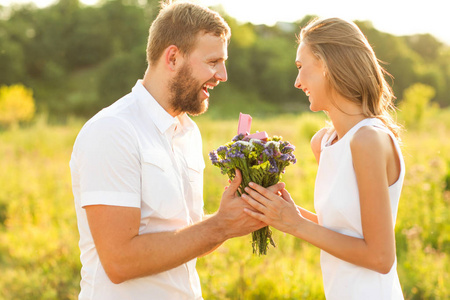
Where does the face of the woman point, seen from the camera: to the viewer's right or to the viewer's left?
to the viewer's left

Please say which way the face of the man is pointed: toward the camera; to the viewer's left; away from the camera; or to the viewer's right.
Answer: to the viewer's right

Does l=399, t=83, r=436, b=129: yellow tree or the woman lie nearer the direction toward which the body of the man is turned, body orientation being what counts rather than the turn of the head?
the woman

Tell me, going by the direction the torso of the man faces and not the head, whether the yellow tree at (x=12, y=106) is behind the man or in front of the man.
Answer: behind

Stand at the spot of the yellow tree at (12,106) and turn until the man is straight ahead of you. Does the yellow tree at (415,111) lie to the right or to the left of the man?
left

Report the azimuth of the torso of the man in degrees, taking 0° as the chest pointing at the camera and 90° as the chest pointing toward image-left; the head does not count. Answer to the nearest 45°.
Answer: approximately 315°

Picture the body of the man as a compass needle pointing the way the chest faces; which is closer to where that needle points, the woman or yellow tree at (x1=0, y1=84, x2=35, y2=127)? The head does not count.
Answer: the woman

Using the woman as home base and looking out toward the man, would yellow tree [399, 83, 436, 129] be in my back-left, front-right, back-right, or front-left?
back-right

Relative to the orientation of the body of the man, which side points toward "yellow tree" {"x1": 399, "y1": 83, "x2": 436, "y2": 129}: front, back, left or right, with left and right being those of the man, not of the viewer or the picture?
left
